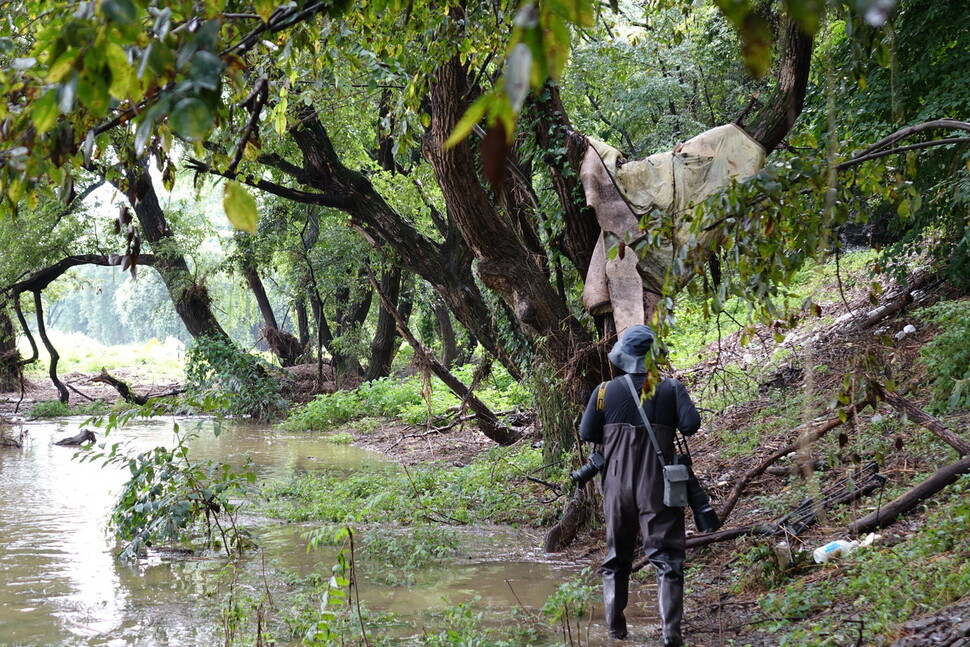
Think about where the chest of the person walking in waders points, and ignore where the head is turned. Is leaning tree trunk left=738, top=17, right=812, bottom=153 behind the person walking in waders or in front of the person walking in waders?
in front

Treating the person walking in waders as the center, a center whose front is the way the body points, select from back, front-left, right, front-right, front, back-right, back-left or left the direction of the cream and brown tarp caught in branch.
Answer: front

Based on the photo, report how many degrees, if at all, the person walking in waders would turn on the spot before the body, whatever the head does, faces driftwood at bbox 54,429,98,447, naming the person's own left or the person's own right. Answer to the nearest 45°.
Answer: approximately 45° to the person's own left

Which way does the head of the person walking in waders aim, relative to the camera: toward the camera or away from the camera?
away from the camera

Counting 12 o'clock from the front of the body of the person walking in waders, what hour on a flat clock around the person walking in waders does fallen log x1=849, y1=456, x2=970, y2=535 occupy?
The fallen log is roughly at 2 o'clock from the person walking in waders.

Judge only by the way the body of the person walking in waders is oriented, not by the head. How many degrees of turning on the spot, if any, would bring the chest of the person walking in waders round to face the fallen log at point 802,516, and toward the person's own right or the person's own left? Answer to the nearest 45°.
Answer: approximately 45° to the person's own right

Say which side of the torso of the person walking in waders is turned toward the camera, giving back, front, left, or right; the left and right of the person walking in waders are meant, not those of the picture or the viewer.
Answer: back

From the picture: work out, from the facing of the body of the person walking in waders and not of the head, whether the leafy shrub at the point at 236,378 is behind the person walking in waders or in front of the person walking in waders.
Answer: in front

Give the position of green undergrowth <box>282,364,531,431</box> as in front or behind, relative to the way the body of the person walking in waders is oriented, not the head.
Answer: in front
